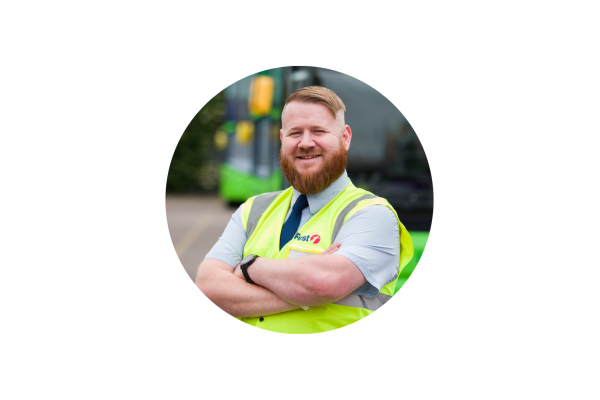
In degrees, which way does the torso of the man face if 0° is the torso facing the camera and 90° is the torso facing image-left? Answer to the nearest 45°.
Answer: approximately 45°
